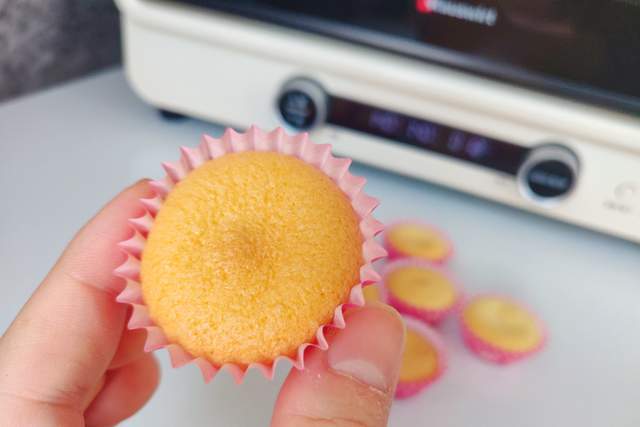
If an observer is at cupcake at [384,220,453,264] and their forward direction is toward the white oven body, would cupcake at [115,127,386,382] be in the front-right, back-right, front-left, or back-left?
back-left

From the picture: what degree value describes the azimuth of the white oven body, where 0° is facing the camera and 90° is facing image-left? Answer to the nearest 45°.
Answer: approximately 45°
